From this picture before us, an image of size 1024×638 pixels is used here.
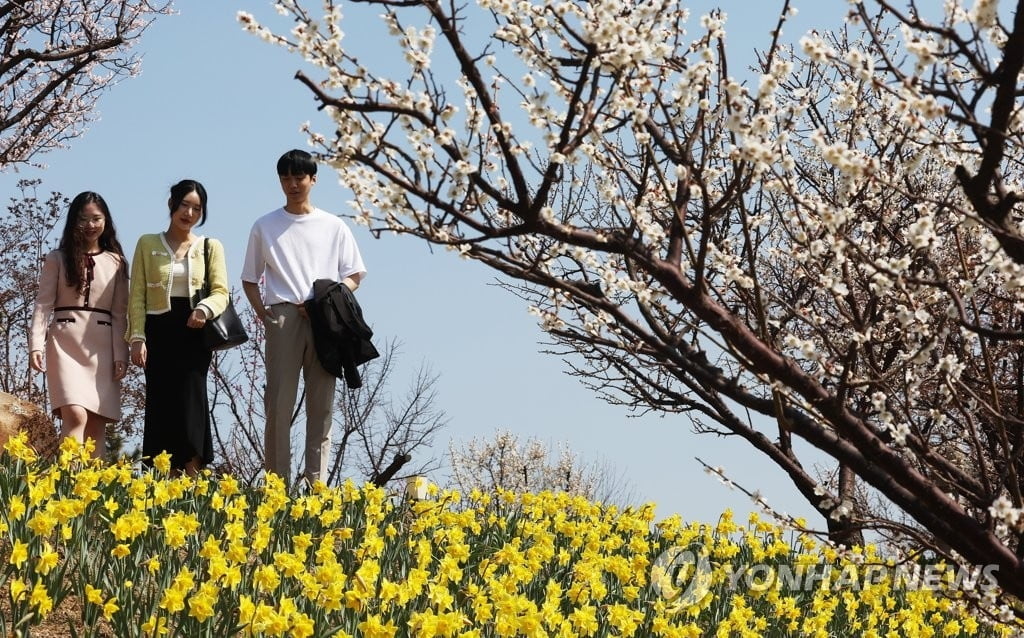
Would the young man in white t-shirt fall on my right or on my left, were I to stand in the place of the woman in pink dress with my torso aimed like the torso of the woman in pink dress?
on my left

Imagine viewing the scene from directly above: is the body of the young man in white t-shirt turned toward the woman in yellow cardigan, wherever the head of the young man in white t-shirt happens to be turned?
no

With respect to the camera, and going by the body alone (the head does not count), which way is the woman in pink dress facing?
toward the camera

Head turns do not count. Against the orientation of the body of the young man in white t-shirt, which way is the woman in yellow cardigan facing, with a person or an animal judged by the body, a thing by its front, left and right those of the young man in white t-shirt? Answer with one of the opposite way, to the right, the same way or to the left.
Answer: the same way

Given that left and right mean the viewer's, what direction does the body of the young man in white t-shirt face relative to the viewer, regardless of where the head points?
facing the viewer

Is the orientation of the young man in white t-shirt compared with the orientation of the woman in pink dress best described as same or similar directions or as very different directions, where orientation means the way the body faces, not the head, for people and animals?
same or similar directions

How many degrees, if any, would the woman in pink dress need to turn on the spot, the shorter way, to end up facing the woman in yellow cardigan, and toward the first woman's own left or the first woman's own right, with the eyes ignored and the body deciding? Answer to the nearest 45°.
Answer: approximately 45° to the first woman's own left

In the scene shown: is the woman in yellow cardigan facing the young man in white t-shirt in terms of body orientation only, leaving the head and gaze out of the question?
no

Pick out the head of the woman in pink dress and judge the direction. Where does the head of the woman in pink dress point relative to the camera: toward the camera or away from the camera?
toward the camera

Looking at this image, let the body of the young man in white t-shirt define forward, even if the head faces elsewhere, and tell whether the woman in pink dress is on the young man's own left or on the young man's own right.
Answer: on the young man's own right

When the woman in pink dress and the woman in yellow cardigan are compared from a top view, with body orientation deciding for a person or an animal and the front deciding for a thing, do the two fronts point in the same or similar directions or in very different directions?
same or similar directions

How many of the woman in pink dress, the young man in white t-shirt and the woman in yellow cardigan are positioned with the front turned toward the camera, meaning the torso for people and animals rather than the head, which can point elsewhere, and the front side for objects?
3
